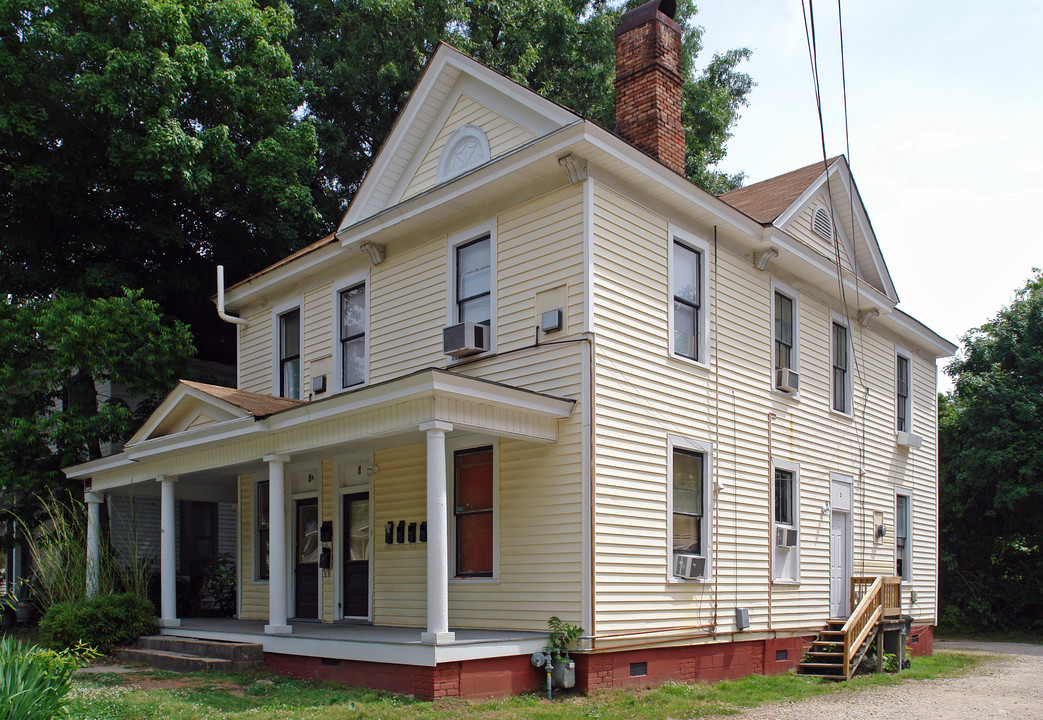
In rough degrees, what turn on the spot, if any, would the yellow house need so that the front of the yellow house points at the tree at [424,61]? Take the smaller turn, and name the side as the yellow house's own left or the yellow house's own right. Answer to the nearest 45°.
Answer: approximately 135° to the yellow house's own right

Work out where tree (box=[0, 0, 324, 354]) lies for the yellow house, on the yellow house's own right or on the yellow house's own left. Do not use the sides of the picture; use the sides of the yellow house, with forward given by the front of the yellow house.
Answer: on the yellow house's own right

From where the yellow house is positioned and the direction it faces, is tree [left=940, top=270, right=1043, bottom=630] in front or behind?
behind

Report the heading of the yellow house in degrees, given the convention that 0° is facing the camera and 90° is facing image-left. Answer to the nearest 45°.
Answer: approximately 45°

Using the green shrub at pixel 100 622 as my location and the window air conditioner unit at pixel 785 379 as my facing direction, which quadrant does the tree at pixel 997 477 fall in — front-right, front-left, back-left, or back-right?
front-left
